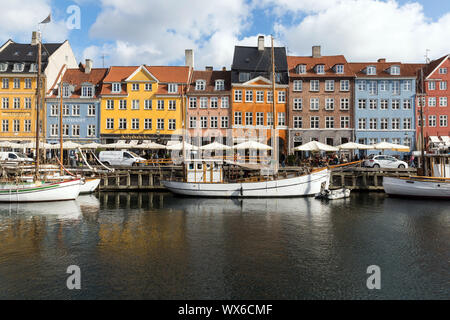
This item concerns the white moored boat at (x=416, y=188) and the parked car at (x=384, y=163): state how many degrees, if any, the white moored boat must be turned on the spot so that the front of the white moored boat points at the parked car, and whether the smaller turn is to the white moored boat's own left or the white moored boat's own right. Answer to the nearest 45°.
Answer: approximately 45° to the white moored boat's own right

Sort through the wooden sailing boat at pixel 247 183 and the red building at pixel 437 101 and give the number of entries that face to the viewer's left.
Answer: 0

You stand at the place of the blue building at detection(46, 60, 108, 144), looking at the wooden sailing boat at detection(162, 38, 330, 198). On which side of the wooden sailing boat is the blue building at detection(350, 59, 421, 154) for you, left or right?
left

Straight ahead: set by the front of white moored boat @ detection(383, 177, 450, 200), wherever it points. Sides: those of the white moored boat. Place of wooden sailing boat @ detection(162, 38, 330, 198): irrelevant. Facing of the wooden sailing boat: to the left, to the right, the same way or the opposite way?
the opposite way

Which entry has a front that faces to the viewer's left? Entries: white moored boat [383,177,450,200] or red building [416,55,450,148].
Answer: the white moored boat

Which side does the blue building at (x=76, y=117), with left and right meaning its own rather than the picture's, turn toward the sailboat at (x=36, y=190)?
front

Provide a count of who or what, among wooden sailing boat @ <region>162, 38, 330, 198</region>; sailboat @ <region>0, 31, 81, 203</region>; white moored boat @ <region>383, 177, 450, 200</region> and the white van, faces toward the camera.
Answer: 0

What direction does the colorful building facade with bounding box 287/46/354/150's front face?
toward the camera

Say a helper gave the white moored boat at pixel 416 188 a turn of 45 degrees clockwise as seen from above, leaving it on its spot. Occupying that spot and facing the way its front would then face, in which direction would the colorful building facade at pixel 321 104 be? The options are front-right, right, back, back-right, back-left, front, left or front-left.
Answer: front

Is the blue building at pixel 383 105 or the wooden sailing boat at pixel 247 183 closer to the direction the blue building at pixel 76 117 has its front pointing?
the wooden sailing boat

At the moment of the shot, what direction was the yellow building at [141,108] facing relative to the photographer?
facing the viewer

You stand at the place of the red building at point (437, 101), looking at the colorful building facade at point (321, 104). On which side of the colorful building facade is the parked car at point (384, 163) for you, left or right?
left

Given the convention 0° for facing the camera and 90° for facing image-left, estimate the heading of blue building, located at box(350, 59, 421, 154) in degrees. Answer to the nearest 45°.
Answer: approximately 0°

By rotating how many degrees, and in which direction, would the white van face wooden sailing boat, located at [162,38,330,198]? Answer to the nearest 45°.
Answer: approximately 45° to its right

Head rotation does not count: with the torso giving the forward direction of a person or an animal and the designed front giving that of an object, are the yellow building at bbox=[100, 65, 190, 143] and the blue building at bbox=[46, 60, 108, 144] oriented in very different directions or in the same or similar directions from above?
same or similar directions

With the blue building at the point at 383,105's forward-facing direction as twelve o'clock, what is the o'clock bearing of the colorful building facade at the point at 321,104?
The colorful building facade is roughly at 2 o'clock from the blue building.

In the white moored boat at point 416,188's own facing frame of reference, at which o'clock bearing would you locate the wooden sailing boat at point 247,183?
The wooden sailing boat is roughly at 11 o'clock from the white moored boat.

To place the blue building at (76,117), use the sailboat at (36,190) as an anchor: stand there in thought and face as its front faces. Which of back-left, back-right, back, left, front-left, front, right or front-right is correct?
left

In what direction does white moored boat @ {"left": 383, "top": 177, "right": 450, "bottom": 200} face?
to the viewer's left

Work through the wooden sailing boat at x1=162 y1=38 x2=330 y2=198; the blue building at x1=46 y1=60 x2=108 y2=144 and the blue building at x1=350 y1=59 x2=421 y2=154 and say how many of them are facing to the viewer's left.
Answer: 0

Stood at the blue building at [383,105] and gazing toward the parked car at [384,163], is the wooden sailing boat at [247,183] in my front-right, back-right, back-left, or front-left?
front-right
